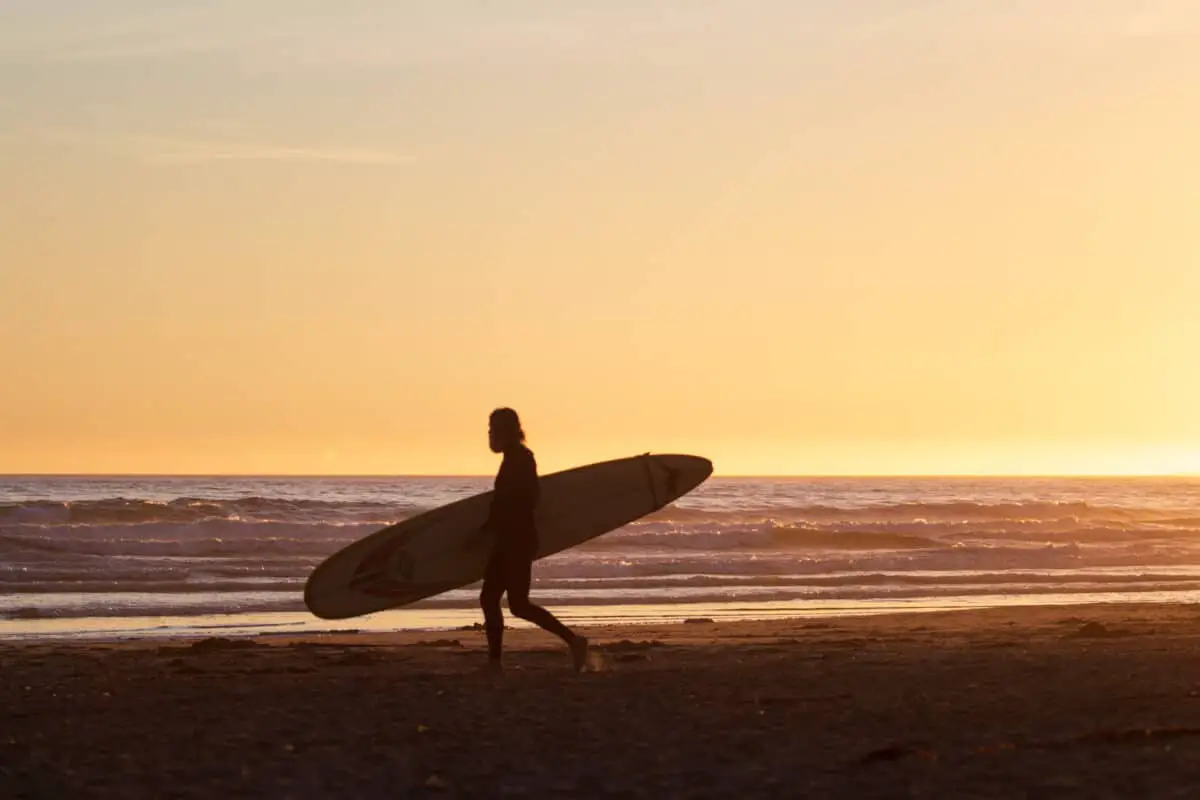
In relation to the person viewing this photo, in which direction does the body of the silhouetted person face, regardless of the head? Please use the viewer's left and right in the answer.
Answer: facing to the left of the viewer

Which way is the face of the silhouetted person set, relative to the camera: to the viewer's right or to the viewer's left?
to the viewer's left
